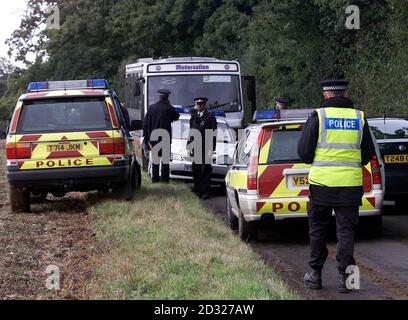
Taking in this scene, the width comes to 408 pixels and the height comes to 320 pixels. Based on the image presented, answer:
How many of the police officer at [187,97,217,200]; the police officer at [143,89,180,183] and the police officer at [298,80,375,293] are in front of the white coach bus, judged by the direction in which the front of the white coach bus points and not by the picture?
3

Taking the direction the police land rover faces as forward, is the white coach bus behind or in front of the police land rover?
in front

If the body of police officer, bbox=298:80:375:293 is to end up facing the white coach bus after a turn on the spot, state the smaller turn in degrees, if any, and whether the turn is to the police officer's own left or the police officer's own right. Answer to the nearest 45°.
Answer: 0° — they already face it

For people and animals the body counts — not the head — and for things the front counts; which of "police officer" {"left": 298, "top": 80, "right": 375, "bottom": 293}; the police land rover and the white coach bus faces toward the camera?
the white coach bus

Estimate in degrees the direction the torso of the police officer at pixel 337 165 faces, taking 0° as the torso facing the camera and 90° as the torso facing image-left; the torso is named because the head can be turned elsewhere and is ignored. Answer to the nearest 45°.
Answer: approximately 180°

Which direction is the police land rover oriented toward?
away from the camera

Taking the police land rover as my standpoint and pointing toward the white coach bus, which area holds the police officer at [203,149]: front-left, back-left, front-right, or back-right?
front-right

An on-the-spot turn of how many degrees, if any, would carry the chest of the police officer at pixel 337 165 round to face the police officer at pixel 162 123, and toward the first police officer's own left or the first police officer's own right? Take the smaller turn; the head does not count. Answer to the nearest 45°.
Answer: approximately 45° to the first police officer's own left

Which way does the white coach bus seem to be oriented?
toward the camera

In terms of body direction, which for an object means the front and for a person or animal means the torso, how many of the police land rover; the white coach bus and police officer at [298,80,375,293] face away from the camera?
2

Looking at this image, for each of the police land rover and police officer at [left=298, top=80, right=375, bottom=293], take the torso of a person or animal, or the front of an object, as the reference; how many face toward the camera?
0

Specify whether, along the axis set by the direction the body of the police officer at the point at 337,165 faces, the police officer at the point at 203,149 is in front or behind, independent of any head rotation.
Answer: in front

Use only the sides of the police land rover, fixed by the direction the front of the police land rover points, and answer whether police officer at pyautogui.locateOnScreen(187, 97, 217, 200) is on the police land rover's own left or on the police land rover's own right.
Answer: on the police land rover's own right

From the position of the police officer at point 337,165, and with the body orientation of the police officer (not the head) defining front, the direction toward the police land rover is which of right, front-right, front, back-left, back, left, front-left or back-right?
front-left

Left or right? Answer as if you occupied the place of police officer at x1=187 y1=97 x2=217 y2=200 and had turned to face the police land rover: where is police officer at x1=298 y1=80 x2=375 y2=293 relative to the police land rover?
left

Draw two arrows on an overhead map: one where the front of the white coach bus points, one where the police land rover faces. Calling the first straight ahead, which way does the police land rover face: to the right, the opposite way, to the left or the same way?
the opposite way
